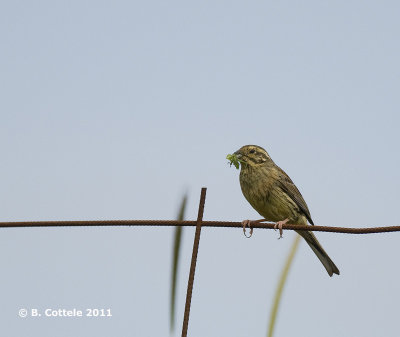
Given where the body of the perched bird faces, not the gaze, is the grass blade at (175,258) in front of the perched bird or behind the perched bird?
in front

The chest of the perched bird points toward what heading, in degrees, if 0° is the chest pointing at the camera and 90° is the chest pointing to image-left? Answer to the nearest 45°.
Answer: approximately 45°

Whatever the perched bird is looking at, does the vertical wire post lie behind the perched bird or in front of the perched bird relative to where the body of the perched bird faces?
in front
